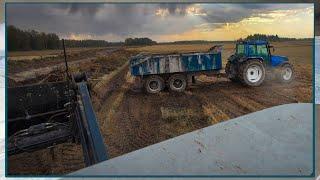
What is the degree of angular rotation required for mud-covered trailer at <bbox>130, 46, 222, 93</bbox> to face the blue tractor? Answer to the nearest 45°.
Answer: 0° — it already faces it

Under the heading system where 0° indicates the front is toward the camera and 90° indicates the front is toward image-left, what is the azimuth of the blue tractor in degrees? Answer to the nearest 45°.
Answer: approximately 225°

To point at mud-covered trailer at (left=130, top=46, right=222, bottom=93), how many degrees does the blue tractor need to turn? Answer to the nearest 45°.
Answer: approximately 135° to its left

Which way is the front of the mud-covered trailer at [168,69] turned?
to the viewer's right
